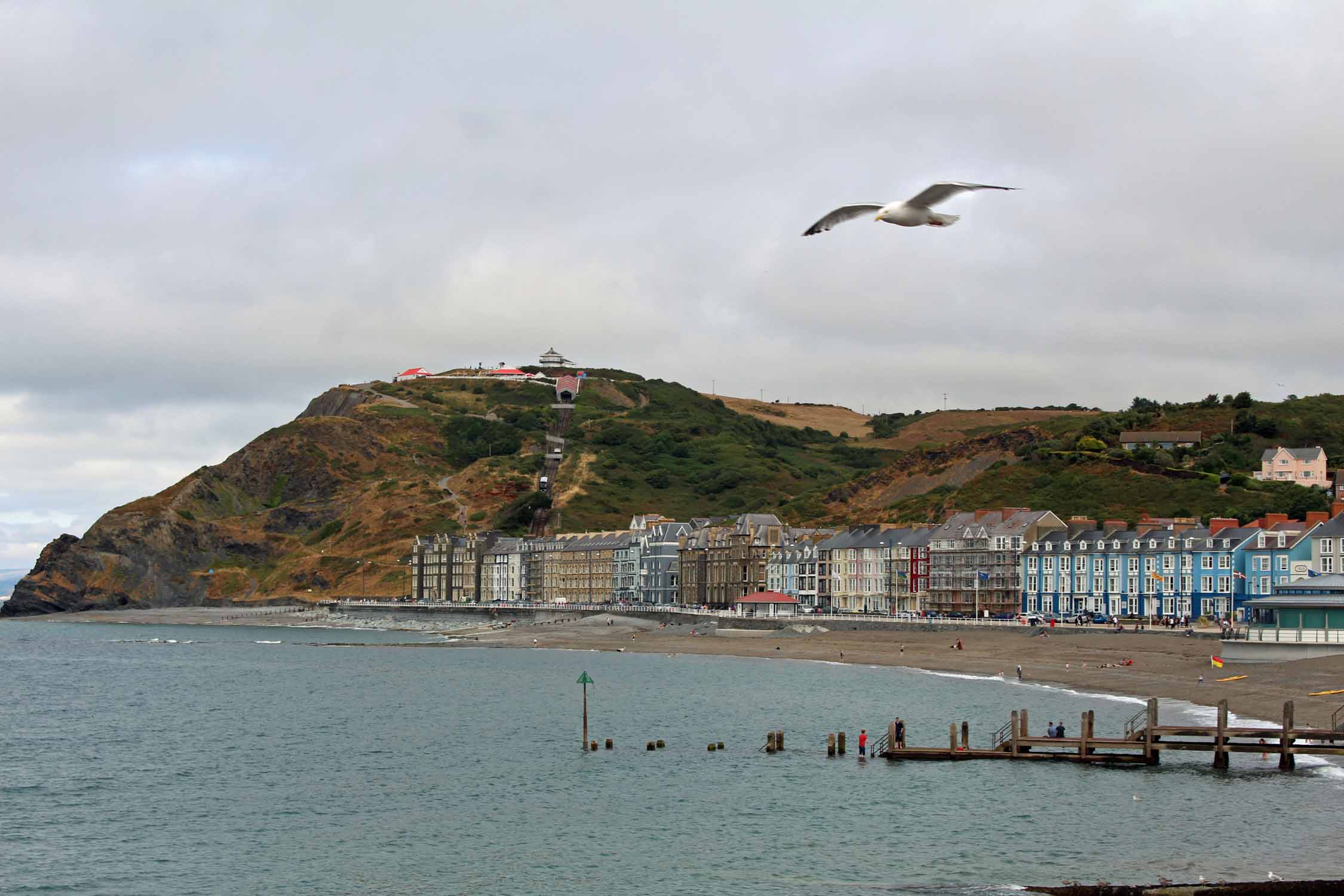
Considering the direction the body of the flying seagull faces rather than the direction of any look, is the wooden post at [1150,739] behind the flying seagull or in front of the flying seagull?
behind

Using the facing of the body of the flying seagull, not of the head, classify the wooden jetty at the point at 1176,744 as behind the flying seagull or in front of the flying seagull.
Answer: behind

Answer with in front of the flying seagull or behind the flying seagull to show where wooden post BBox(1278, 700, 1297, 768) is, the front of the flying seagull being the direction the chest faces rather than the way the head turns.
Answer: behind

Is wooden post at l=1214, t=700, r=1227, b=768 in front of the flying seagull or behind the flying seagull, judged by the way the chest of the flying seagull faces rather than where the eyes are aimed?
behind

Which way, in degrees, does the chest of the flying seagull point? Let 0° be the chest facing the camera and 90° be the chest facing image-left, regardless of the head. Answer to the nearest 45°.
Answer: approximately 45°
